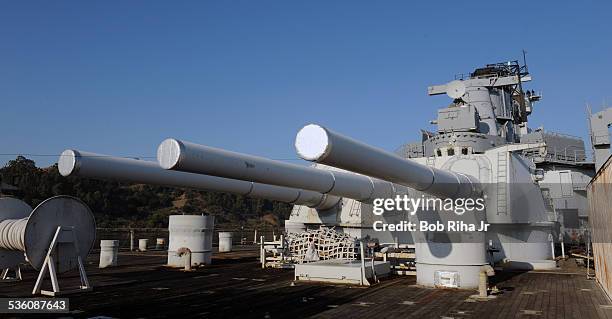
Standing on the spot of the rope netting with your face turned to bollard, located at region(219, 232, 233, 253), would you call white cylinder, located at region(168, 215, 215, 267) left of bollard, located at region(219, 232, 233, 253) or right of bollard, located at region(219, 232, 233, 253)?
left
